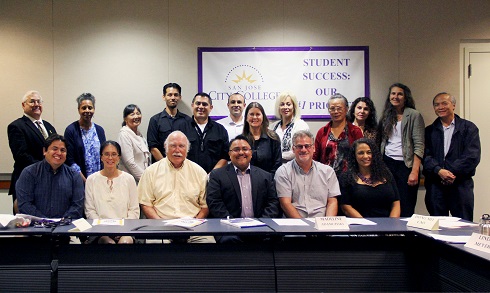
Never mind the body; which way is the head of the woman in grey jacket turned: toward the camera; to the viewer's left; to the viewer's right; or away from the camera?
toward the camera

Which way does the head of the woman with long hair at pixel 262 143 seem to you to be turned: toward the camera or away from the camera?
toward the camera

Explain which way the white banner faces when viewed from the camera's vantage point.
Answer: facing the viewer

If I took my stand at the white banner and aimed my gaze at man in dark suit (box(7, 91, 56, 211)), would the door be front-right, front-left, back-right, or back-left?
back-left

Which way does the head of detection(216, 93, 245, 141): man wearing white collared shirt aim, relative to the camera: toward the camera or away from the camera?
toward the camera

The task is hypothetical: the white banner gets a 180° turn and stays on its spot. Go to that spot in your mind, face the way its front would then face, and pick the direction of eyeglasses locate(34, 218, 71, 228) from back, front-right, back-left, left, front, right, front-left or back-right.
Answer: back-left

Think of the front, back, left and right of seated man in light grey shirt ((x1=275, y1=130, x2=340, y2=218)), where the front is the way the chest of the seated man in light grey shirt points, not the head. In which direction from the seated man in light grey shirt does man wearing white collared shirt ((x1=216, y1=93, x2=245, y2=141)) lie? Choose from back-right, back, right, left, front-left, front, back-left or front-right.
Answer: back-right

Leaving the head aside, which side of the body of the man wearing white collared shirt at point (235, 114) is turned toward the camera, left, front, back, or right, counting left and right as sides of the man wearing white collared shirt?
front

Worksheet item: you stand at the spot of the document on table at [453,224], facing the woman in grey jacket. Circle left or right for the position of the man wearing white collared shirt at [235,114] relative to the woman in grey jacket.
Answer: left

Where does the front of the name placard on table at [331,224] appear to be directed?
toward the camera

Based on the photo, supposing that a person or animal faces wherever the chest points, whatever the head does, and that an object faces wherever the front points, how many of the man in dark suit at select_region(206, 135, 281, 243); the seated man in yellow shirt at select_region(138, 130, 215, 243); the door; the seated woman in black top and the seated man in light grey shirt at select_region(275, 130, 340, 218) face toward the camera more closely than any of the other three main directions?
5

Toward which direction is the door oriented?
toward the camera

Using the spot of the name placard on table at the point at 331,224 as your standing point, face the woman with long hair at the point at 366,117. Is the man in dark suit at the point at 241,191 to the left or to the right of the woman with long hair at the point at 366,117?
left

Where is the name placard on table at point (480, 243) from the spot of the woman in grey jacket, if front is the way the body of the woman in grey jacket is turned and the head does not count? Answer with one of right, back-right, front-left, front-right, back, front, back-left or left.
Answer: front-left
